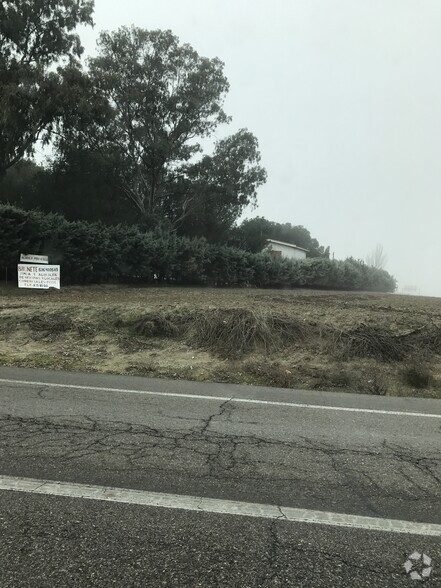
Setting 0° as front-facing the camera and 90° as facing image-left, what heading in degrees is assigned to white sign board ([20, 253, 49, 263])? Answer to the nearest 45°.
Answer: approximately 0°

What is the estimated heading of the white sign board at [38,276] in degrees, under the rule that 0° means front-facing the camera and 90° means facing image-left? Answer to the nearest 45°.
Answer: approximately 0°

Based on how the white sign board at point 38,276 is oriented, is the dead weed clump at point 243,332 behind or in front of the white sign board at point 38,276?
in front

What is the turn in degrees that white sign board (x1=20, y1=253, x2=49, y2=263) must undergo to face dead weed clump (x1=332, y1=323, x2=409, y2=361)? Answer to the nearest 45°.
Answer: approximately 45° to its left

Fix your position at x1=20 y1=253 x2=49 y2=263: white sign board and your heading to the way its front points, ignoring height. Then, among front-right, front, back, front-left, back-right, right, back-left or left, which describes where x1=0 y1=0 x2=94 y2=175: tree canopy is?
back

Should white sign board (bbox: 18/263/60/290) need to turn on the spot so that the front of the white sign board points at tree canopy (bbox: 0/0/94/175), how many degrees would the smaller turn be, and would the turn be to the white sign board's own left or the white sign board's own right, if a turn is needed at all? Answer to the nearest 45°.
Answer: approximately 180°

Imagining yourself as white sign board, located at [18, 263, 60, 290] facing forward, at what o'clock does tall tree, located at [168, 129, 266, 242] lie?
The tall tree is roughly at 7 o'clock from the white sign board.

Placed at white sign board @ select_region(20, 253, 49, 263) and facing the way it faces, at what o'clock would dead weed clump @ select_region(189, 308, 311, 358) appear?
The dead weed clump is roughly at 11 o'clock from the white sign board.
